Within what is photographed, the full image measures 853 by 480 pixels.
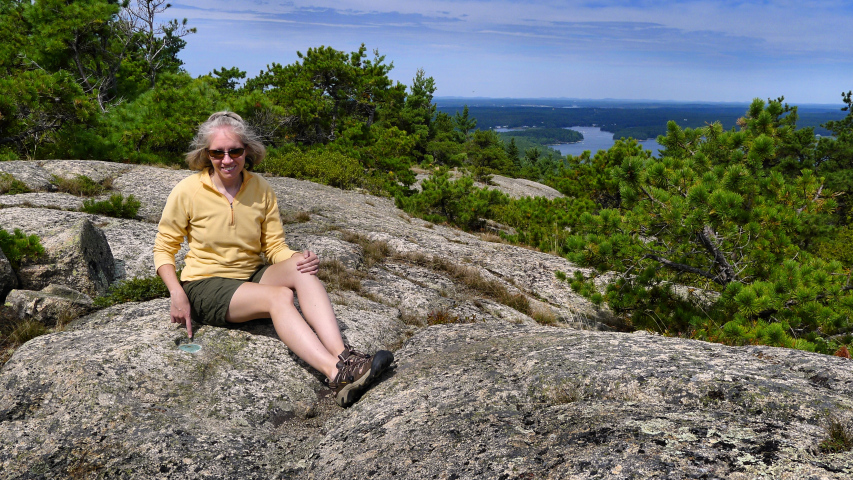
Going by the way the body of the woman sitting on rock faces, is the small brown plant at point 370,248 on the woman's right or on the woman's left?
on the woman's left

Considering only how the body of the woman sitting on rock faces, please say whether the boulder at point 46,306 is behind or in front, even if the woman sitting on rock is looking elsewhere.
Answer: behind

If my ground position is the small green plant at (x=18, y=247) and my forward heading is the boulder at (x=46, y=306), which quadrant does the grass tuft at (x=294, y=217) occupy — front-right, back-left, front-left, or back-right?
back-left

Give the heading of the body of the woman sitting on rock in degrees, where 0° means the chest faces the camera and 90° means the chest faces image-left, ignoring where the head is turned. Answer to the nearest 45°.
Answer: approximately 315°

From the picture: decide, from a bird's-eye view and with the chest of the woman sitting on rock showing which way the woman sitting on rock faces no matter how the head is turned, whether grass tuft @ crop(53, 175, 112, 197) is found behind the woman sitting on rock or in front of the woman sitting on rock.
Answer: behind

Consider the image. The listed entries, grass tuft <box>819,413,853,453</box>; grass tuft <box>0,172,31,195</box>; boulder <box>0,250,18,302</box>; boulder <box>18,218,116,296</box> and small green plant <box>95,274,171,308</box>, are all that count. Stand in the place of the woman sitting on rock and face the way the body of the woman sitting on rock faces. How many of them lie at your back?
4

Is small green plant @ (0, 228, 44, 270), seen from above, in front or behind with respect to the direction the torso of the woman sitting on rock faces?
behind

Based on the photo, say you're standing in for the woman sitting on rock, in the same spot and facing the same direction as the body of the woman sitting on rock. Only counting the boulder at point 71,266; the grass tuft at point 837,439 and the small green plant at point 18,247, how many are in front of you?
1

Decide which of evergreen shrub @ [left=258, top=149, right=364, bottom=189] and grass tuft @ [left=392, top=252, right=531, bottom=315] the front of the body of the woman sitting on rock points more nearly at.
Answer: the grass tuft

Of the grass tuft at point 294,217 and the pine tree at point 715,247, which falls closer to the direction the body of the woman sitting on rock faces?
the pine tree

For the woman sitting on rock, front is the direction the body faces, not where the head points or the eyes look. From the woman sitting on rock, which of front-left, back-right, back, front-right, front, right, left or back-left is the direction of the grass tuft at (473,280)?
left

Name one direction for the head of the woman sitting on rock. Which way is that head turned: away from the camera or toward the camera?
toward the camera

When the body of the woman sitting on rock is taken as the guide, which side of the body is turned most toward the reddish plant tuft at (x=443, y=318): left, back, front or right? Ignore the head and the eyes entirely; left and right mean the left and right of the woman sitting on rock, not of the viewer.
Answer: left
